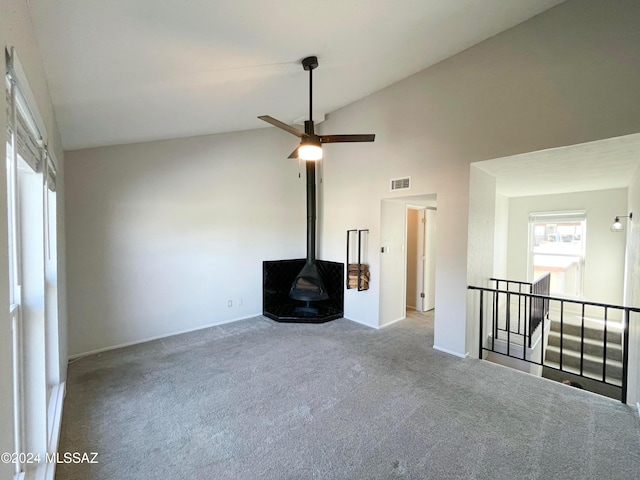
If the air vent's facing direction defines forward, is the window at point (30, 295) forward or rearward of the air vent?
forward

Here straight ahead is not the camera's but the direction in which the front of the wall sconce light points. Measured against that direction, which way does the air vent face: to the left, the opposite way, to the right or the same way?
to the left

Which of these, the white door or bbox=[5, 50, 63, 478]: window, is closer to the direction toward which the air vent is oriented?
the window

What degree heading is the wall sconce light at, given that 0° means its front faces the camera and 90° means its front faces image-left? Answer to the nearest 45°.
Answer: approximately 90°

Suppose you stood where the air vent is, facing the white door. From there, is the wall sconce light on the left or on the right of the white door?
right

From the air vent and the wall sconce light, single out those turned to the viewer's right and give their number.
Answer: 0

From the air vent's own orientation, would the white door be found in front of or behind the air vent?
behind

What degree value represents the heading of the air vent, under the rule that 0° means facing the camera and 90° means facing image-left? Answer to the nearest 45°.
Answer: approximately 45°

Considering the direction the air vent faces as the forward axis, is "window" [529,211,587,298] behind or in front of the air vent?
behind

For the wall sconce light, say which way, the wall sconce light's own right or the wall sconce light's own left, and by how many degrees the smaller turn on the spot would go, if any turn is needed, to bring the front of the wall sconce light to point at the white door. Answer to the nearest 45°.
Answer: approximately 45° to the wall sconce light's own left

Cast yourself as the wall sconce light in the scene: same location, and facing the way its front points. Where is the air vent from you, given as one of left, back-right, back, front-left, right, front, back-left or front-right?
front-left
